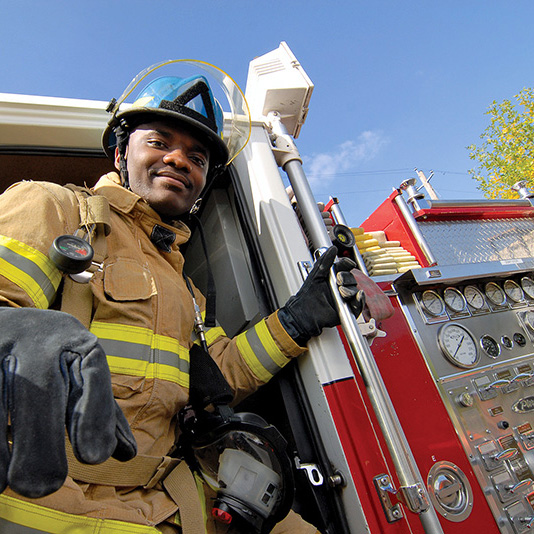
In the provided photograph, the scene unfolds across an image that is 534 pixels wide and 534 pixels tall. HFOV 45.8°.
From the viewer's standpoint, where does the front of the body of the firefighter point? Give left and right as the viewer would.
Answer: facing the viewer and to the right of the viewer

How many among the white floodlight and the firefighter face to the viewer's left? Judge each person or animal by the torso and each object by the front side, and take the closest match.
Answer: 0

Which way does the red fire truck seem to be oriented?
to the viewer's left
